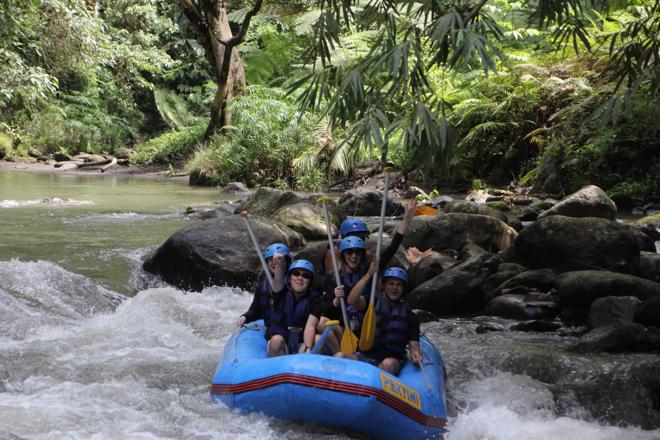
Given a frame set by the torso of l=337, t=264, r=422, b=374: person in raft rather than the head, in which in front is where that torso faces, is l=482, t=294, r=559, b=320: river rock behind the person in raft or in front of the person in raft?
behind

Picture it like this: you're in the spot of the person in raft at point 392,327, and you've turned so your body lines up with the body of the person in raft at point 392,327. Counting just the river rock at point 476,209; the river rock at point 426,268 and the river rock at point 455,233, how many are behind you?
3

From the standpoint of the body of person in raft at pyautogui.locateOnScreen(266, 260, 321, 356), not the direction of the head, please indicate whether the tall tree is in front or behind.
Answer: behind

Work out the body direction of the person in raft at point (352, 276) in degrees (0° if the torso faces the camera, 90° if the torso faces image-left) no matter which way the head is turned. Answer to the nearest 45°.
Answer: approximately 0°

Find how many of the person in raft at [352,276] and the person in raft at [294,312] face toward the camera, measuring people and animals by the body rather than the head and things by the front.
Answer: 2

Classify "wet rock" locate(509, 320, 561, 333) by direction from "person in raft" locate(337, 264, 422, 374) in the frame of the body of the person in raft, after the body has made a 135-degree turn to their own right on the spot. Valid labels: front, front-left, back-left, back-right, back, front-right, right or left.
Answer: right

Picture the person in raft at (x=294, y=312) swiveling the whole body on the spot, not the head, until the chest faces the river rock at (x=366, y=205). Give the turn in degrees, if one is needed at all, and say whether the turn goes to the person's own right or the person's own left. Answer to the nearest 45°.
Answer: approximately 180°

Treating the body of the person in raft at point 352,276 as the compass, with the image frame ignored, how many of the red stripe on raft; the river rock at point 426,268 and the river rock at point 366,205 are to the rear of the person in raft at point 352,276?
2

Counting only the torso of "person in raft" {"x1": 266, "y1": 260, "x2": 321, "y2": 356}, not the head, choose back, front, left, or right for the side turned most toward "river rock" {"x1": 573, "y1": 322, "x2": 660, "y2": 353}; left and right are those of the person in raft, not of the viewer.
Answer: left
